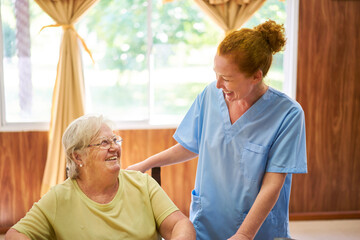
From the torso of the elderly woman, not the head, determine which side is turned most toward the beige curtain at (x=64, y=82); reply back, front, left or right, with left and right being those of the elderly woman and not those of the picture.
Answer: back

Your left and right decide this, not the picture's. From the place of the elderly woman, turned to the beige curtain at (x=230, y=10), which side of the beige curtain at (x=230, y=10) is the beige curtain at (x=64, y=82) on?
left

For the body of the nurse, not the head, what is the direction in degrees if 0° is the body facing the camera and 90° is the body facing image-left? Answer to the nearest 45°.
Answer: approximately 45°

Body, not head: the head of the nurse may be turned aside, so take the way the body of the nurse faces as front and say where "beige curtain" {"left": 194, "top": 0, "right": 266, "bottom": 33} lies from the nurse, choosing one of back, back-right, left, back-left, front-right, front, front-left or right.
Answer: back-right

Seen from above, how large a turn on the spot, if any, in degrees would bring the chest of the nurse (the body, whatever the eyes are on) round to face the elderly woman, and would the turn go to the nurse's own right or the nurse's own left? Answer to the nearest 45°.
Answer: approximately 45° to the nurse's own right

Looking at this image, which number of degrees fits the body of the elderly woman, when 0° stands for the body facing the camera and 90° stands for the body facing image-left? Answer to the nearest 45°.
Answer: approximately 0°

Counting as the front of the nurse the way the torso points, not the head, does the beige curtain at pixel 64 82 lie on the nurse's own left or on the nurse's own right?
on the nurse's own right

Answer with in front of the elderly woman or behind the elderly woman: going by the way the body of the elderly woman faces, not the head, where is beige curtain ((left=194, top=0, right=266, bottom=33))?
behind

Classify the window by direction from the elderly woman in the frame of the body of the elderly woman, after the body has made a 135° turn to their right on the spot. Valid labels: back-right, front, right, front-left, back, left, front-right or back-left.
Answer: front-right

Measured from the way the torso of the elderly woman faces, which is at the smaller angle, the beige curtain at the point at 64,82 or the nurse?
the nurse

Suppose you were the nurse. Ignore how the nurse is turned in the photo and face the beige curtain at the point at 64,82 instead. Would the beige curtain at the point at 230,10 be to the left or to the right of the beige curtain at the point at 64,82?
right

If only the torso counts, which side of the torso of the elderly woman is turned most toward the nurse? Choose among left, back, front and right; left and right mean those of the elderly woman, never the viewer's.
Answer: left
